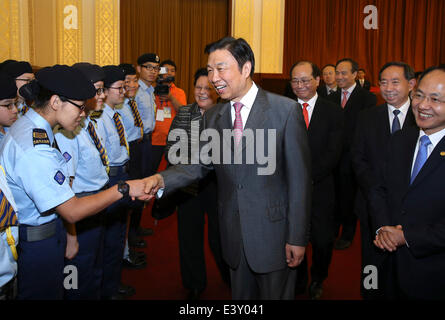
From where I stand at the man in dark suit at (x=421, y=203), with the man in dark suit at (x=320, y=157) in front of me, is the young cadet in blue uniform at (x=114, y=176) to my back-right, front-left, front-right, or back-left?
front-left

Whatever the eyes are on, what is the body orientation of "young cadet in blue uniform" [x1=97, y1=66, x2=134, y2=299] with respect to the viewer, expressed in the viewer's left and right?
facing the viewer and to the right of the viewer

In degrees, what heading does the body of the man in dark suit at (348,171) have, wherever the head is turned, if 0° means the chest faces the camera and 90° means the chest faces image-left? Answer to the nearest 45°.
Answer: approximately 45°

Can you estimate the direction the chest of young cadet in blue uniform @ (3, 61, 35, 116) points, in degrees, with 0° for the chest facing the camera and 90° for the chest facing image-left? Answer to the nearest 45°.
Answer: approximately 315°

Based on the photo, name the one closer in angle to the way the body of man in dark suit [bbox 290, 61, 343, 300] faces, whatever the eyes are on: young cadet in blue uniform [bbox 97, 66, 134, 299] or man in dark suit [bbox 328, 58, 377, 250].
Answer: the young cadet in blue uniform

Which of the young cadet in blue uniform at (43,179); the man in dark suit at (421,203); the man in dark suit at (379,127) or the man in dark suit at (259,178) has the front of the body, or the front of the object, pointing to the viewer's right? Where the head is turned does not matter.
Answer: the young cadet in blue uniform

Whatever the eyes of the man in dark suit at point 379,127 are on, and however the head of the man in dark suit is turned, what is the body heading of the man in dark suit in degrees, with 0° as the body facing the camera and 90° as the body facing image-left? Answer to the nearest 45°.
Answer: approximately 45°

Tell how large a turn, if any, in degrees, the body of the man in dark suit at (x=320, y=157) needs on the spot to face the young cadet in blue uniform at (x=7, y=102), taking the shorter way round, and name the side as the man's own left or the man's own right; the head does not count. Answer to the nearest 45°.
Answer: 0° — they already face them

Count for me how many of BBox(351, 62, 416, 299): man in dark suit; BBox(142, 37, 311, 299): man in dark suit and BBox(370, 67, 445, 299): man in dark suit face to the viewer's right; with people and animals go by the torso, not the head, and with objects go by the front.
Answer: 0

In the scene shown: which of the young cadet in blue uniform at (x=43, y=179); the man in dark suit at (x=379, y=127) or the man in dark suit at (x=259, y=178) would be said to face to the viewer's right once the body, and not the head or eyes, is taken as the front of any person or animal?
the young cadet in blue uniform

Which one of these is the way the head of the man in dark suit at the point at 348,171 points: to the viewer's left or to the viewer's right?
to the viewer's left

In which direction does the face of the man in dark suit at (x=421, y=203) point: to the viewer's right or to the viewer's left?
to the viewer's left

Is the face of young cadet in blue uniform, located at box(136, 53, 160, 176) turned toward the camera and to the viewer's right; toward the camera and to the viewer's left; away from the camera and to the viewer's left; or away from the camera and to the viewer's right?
toward the camera and to the viewer's right
